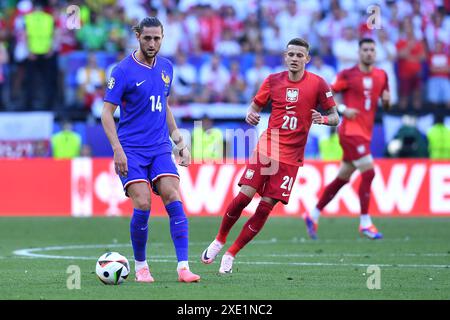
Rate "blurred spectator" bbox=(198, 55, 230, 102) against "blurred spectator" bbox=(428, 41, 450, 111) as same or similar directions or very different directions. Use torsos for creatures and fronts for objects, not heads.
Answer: same or similar directions

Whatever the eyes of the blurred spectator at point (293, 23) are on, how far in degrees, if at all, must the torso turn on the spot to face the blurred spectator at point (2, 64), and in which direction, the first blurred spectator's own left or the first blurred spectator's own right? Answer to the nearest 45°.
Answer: approximately 90° to the first blurred spectator's own right

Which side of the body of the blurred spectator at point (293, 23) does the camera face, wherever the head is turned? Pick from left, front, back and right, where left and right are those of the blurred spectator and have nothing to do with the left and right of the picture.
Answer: front

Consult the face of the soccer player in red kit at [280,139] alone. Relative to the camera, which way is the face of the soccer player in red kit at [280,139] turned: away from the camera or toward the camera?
toward the camera

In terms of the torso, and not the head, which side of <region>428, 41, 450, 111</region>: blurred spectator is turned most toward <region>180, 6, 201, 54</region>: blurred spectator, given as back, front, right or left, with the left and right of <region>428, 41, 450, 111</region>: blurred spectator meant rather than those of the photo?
right

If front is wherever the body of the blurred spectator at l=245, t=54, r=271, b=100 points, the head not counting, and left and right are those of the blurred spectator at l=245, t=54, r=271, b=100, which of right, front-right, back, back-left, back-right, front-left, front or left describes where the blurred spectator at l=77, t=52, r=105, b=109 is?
right

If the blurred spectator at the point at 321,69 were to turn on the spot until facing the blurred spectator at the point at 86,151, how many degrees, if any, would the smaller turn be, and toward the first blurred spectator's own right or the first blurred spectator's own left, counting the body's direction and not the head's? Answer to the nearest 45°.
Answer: approximately 90° to the first blurred spectator's own right

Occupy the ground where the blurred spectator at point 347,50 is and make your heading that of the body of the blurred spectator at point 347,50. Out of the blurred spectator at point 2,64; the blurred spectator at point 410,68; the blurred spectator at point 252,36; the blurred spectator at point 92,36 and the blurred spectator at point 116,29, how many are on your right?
4

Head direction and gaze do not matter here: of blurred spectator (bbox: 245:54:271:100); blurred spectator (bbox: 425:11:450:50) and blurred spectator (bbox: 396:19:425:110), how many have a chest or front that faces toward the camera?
3

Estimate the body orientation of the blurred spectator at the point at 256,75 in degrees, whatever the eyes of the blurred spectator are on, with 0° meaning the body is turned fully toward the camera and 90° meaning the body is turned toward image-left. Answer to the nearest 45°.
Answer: approximately 0°

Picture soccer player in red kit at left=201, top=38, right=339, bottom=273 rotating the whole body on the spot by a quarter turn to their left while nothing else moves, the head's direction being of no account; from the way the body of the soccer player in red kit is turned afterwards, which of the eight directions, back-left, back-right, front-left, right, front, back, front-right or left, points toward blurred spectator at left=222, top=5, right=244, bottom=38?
left

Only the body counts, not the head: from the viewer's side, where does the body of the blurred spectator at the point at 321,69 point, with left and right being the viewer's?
facing the viewer

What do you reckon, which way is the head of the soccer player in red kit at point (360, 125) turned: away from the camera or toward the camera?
toward the camera
